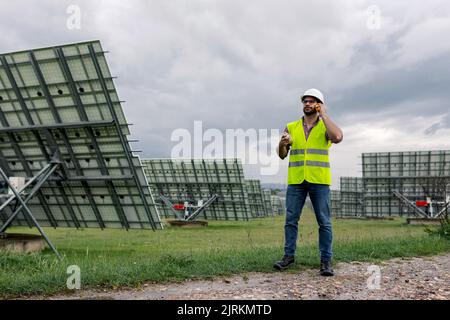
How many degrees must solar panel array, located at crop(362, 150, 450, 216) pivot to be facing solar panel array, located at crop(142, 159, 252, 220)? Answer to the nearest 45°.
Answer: approximately 90° to its left

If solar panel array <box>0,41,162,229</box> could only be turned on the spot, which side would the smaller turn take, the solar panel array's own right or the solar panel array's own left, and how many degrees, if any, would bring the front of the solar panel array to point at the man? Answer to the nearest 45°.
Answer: approximately 90° to the solar panel array's own right

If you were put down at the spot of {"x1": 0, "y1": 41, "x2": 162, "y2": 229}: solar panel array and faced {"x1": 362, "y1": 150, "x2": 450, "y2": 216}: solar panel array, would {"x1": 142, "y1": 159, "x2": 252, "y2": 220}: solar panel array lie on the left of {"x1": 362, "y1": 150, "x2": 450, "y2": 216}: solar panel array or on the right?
left

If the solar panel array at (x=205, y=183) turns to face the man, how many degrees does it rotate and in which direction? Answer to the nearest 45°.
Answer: approximately 180°

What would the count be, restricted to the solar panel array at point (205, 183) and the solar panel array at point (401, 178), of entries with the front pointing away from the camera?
2

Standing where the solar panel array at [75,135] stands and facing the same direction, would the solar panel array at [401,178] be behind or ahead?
ahead

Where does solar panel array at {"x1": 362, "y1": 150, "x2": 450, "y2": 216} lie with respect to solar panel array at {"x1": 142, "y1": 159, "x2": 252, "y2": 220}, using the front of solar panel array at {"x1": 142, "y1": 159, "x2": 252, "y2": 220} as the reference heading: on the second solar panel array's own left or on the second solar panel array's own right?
on the second solar panel array's own right

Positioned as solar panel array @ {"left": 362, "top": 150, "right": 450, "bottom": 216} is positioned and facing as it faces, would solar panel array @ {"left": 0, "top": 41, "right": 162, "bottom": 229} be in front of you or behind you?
behind

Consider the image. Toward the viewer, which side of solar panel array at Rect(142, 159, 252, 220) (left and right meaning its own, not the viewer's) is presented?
back

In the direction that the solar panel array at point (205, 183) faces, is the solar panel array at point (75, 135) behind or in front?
behind

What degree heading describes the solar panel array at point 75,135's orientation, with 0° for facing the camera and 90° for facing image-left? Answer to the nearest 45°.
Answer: approximately 225°

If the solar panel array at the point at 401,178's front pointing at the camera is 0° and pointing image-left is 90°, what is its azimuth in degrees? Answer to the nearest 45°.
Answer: approximately 180°
